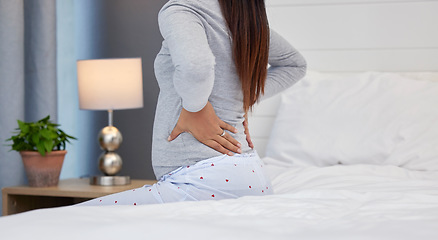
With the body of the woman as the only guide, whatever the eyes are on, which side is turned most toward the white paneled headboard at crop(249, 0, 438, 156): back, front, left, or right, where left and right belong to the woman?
right

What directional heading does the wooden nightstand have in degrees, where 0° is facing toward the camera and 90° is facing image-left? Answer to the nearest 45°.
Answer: approximately 0°

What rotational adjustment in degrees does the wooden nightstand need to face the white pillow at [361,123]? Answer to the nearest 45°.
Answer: approximately 90° to its left

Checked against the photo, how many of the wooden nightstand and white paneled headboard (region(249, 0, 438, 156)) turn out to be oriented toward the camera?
2

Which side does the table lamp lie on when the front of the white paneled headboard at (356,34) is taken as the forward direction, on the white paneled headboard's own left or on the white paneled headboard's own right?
on the white paneled headboard's own right

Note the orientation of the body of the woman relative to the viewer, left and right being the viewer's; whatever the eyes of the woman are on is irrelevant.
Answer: facing away from the viewer and to the left of the viewer

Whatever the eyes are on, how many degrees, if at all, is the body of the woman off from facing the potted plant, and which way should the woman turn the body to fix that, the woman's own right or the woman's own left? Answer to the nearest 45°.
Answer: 0° — they already face it

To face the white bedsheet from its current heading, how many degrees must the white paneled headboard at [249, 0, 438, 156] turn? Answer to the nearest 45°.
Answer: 0° — it already faces it

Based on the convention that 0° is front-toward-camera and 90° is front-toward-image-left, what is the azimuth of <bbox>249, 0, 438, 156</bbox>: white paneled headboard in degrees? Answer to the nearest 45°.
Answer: approximately 0°

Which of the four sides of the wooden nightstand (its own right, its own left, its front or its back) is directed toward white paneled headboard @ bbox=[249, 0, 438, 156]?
left
